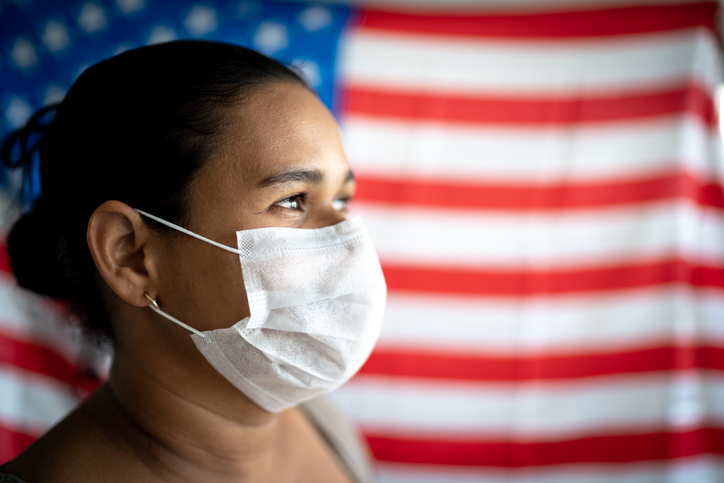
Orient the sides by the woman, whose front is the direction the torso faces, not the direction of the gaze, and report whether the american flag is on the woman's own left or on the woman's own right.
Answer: on the woman's own left

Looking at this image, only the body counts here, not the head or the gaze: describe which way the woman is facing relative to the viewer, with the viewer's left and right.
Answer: facing the viewer and to the right of the viewer
